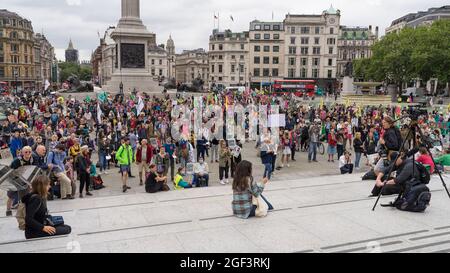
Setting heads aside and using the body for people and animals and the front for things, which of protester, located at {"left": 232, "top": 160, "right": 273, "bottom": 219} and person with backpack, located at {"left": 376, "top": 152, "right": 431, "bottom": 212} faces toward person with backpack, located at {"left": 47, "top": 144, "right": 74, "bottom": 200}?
person with backpack, located at {"left": 376, "top": 152, "right": 431, "bottom": 212}

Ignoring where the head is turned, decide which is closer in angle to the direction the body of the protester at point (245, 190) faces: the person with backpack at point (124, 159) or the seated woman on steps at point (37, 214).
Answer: the person with backpack

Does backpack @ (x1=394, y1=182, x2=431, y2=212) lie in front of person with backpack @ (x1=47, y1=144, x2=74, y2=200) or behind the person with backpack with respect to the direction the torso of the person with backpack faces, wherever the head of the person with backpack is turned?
in front

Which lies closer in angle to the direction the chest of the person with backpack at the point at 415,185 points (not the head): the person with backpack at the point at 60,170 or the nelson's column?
the person with backpack

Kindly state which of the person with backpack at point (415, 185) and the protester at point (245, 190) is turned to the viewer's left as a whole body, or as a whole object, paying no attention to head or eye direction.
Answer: the person with backpack

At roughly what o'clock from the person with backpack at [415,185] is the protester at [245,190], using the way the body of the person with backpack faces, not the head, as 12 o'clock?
The protester is roughly at 11 o'clock from the person with backpack.

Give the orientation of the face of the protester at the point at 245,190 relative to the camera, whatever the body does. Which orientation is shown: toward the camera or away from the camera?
away from the camera

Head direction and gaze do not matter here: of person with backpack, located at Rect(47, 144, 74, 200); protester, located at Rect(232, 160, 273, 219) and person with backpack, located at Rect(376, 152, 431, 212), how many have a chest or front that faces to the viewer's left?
1

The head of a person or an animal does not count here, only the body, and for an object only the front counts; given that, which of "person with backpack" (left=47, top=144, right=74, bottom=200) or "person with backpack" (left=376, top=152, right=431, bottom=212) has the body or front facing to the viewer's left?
"person with backpack" (left=376, top=152, right=431, bottom=212)

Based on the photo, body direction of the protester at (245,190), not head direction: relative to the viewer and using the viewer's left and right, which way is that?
facing away from the viewer and to the right of the viewer

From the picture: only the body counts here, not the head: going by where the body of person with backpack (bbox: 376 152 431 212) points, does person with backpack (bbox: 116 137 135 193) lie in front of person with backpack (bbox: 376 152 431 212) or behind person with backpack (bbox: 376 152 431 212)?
in front

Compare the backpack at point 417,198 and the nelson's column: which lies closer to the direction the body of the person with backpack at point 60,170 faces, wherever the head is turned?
the backpack

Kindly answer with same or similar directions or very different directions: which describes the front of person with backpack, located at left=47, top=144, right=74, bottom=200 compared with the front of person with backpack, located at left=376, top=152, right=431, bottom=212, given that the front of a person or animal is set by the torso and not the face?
very different directions

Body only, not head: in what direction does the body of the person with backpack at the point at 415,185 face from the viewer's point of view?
to the viewer's left
